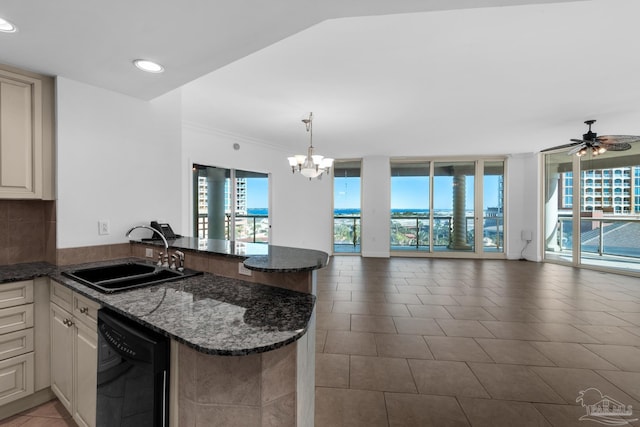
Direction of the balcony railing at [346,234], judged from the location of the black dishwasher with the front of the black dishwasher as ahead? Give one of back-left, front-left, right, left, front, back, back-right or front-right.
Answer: back

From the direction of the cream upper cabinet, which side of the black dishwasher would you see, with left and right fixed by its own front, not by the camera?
right

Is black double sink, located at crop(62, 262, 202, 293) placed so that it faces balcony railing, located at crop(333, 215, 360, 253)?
no

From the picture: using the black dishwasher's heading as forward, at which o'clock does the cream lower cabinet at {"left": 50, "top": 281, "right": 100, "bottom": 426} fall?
The cream lower cabinet is roughly at 4 o'clock from the black dishwasher.

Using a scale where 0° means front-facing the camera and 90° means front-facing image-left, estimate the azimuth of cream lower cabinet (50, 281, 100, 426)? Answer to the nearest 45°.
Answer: approximately 45°

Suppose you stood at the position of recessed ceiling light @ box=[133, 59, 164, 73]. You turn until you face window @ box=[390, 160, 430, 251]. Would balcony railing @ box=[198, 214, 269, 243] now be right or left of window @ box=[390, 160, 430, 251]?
left

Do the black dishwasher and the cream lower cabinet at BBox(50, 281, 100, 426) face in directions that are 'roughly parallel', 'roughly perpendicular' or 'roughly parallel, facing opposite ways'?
roughly parallel

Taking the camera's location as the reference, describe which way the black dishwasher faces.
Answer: facing the viewer and to the left of the viewer

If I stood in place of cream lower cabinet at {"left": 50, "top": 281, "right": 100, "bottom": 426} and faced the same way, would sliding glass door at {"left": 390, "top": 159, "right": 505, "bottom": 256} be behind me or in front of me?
behind

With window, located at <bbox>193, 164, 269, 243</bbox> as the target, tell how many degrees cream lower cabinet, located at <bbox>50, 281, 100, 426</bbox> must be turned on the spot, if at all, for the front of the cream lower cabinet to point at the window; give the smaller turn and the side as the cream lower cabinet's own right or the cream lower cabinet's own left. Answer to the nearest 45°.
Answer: approximately 180°

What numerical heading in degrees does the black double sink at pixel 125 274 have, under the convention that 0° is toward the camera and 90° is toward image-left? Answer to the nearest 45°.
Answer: approximately 45°

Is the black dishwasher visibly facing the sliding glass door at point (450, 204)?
no

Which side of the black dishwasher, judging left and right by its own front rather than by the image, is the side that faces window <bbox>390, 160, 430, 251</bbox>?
back

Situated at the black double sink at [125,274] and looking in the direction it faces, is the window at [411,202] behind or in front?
behind

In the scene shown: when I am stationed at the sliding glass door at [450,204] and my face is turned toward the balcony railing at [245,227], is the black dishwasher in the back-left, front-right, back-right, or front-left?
front-left

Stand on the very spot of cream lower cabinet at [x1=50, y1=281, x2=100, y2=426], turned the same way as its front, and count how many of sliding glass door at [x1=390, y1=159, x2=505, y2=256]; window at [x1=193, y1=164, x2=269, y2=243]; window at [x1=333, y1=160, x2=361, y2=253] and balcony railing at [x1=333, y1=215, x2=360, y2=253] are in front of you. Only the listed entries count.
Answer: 0

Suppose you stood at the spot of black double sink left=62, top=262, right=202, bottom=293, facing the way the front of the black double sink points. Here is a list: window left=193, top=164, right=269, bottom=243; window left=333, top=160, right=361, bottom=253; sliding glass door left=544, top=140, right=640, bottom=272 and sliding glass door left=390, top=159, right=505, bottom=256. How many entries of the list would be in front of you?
0

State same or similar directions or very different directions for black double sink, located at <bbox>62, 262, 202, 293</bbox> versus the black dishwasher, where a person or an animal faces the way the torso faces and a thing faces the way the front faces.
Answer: same or similar directions

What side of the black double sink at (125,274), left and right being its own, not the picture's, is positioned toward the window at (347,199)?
back
